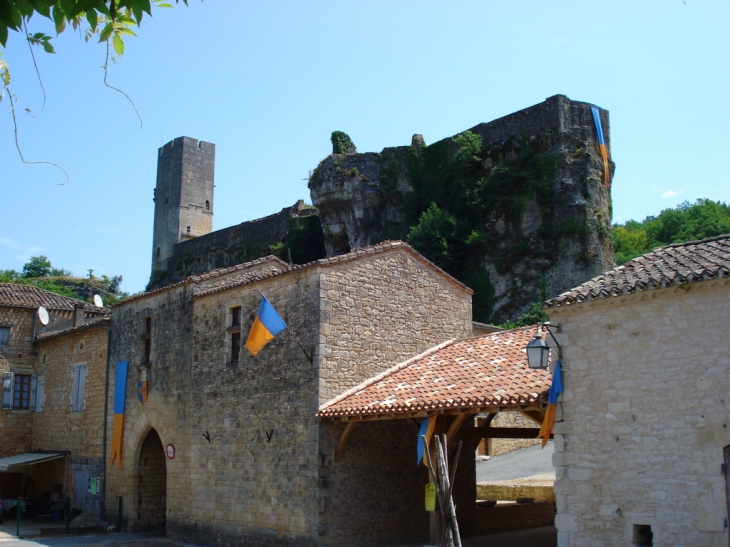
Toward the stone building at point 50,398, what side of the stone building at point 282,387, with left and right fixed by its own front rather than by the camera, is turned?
right

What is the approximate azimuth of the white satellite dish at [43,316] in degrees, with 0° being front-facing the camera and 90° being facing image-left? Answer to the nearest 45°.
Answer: approximately 315°

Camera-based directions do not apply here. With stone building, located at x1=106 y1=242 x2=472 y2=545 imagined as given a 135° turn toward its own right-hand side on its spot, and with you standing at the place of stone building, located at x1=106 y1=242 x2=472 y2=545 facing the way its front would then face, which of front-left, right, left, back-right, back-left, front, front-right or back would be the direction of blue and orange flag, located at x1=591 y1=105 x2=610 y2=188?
front-right

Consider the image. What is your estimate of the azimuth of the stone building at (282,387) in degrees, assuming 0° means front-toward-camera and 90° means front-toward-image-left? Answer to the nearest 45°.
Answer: approximately 45°

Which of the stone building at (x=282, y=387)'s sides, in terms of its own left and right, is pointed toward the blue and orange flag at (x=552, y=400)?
left

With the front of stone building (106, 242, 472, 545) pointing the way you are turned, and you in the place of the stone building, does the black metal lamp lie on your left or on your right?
on your left

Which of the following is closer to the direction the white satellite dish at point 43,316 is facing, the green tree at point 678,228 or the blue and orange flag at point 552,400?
the blue and orange flag
